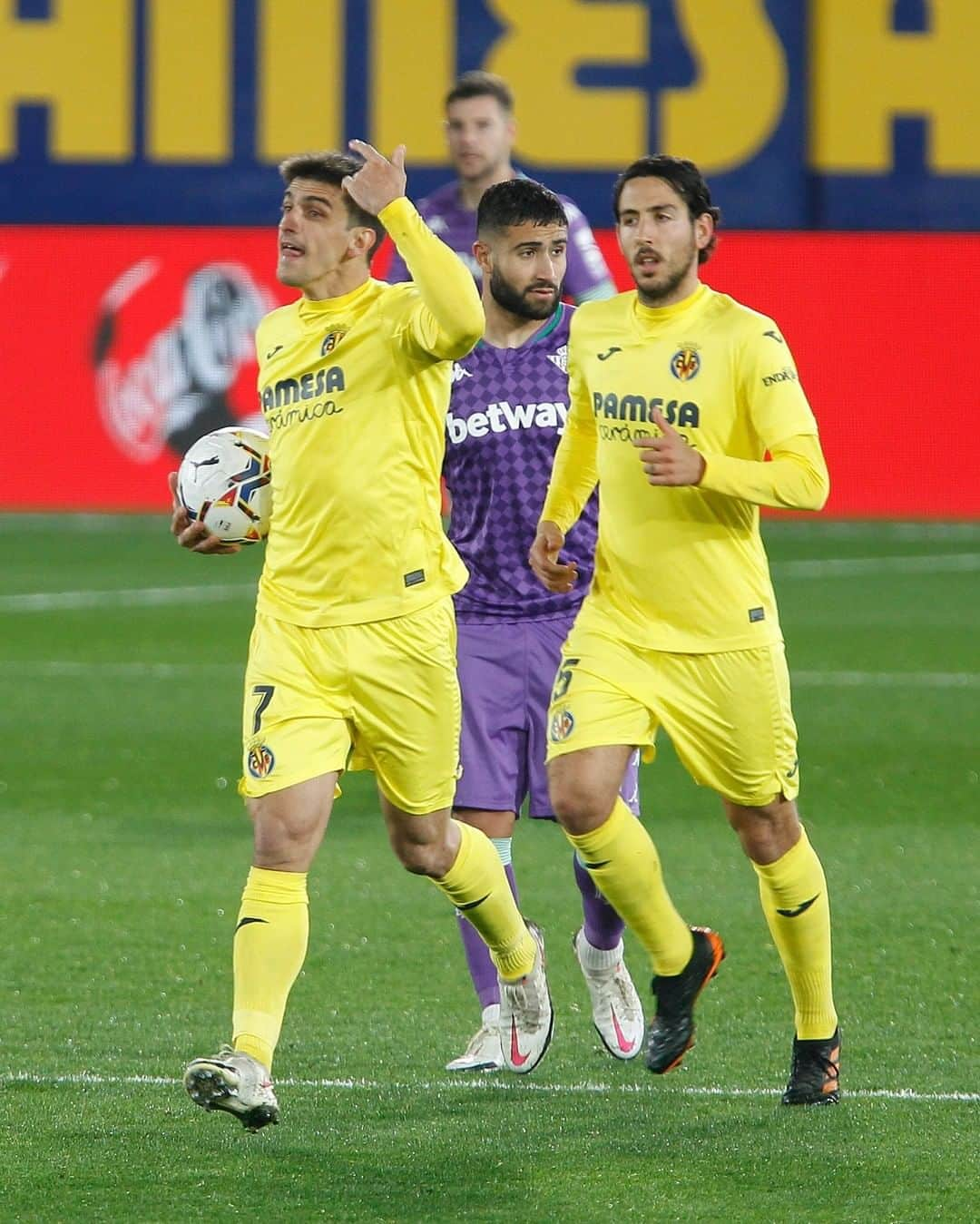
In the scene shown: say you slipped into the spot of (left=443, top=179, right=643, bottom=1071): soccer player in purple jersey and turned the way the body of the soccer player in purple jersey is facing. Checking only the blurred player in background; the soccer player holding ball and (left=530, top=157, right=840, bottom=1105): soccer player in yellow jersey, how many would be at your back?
1

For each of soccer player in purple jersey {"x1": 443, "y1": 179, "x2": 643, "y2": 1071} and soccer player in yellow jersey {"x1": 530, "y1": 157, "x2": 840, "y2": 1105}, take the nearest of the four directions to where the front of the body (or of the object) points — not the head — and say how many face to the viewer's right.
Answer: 0

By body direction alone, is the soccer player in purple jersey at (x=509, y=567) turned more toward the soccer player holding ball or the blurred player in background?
the soccer player holding ball

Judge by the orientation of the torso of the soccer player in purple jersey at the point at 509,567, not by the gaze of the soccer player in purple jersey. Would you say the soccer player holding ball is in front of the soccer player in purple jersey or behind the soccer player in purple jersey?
in front

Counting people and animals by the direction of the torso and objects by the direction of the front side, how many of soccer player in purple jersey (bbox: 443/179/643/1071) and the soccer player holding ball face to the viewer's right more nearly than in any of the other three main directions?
0

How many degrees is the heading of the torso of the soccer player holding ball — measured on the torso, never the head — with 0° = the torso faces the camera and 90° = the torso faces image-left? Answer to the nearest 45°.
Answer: approximately 45°

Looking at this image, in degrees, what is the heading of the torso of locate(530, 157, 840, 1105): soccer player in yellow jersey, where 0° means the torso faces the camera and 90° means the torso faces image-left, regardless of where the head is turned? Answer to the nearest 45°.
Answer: approximately 45°

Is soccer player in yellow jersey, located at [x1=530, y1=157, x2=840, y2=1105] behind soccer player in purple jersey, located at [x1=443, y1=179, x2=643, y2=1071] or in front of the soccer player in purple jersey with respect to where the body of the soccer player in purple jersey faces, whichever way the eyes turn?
in front

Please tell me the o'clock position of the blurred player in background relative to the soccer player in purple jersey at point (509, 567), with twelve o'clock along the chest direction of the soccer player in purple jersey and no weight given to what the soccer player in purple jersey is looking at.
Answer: The blurred player in background is roughly at 6 o'clock from the soccer player in purple jersey.
